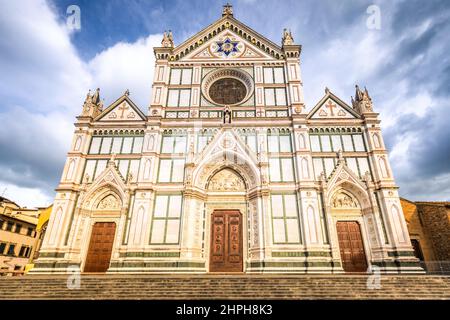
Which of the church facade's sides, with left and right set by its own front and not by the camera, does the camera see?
front
